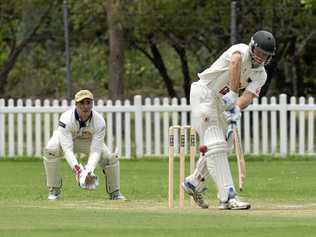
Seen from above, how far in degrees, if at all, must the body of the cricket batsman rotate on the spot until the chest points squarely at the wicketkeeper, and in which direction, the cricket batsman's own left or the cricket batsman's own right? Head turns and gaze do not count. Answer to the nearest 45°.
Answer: approximately 180°

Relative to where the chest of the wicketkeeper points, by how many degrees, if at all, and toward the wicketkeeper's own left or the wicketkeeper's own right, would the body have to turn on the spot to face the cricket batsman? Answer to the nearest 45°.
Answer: approximately 45° to the wicketkeeper's own left

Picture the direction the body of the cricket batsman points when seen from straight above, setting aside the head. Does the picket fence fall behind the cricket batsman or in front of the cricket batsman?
behind

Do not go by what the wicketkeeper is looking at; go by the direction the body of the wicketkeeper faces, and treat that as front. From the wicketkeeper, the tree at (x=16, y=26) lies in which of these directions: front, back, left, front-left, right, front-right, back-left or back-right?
back

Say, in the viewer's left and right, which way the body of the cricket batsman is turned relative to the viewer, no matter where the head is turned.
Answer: facing the viewer and to the right of the viewer

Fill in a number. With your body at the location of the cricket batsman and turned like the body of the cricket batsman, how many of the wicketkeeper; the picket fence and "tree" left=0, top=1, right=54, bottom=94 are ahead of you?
0

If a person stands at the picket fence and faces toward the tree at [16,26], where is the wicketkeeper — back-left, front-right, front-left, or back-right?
back-left

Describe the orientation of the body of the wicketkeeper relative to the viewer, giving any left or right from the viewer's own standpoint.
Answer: facing the viewer

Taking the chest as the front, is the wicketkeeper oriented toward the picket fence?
no
